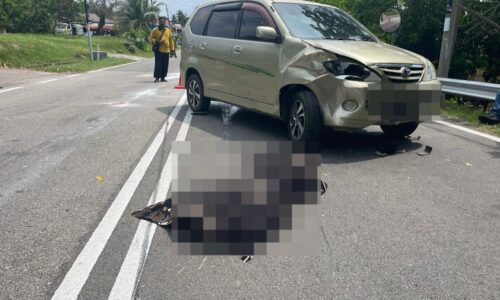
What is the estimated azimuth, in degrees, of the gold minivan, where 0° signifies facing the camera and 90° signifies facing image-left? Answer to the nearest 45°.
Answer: approximately 315°

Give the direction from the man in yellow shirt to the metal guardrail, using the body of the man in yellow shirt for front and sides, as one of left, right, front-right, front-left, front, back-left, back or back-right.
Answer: front-left

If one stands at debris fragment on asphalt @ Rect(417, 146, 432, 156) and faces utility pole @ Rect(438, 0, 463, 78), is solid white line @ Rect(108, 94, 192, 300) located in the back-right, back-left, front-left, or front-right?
back-left

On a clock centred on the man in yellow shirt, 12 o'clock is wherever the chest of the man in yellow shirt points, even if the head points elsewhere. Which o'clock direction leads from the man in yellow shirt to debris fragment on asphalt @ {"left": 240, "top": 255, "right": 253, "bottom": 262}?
The debris fragment on asphalt is roughly at 12 o'clock from the man in yellow shirt.

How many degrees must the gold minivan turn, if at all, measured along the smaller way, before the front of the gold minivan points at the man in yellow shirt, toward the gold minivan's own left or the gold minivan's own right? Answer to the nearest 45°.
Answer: approximately 180°

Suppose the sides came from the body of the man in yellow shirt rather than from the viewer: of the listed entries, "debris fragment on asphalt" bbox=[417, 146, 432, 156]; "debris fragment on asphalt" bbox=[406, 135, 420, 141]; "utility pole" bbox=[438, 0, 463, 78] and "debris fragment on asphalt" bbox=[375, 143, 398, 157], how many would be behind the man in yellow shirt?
0

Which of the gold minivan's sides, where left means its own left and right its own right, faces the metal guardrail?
left

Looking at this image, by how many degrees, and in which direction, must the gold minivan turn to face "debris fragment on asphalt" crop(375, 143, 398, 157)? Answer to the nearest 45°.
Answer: approximately 45° to its left

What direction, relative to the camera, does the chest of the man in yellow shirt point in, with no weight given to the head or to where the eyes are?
toward the camera

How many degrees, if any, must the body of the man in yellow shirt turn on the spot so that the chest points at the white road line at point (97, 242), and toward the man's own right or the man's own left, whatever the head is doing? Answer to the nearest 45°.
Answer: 0° — they already face it

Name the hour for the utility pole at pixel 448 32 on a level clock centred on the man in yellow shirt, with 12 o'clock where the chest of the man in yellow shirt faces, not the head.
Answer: The utility pole is roughly at 10 o'clock from the man in yellow shirt.

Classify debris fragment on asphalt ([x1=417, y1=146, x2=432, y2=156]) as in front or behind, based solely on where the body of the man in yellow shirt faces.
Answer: in front

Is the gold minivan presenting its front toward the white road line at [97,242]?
no

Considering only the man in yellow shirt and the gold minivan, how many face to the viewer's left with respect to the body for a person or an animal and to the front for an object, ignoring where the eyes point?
0

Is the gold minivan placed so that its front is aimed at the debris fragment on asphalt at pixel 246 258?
no

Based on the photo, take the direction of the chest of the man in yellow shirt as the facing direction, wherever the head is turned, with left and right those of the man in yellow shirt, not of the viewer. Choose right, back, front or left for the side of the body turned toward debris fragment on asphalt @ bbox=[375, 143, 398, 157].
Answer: front
